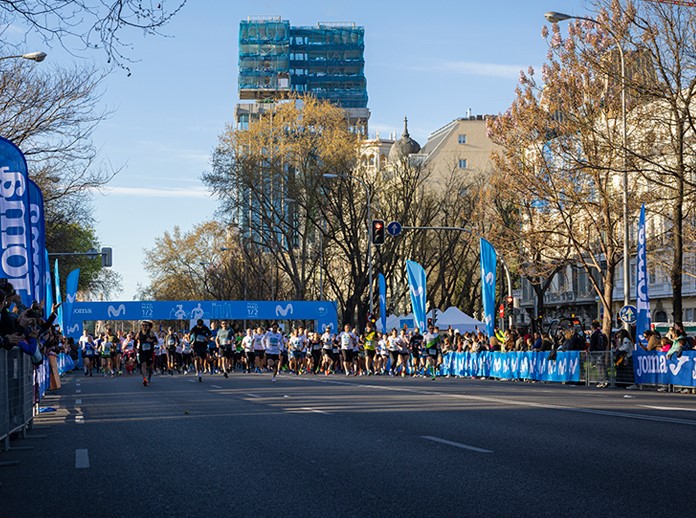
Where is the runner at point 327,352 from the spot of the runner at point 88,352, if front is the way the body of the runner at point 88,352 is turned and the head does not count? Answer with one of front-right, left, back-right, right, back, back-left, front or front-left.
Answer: front-left

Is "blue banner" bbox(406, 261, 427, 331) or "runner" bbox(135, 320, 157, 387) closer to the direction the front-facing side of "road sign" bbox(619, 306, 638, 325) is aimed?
the runner

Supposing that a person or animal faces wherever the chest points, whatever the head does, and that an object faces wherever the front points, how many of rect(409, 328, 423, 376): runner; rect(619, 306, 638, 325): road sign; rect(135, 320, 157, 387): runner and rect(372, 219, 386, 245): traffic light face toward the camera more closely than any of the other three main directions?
4

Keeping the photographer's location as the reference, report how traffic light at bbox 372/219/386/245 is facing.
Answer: facing the viewer

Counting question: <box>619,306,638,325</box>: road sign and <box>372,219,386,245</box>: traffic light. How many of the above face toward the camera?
2

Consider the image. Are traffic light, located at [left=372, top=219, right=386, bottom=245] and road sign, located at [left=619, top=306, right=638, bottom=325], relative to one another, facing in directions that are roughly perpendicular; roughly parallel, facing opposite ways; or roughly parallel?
roughly parallel

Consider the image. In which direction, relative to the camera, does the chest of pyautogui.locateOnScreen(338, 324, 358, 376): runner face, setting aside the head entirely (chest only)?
toward the camera

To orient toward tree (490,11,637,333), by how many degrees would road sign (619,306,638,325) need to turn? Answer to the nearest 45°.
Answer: approximately 180°

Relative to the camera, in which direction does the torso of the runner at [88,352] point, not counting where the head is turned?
toward the camera

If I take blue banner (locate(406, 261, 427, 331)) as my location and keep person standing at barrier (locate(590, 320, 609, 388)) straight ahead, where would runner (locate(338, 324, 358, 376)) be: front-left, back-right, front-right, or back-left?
front-right

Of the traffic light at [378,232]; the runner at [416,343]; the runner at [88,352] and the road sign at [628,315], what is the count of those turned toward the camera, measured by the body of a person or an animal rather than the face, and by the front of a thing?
4

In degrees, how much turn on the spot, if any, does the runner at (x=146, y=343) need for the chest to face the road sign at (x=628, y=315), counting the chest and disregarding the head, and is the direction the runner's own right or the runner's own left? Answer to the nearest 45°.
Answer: approximately 90° to the runner's own left
